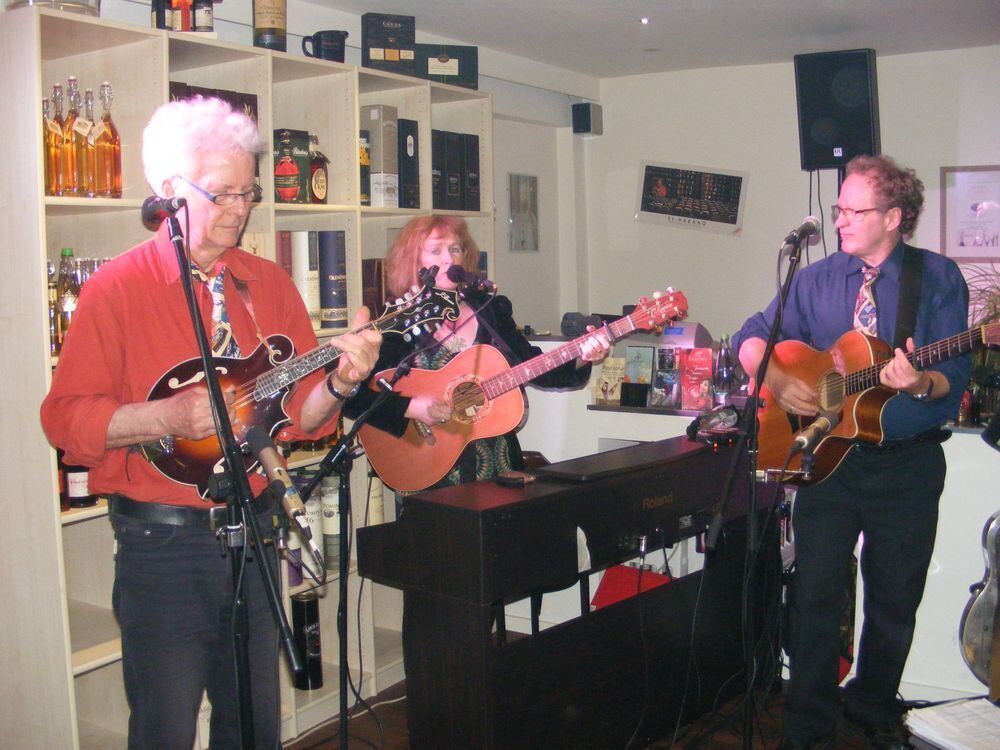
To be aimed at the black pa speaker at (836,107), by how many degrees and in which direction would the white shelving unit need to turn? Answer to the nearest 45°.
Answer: approximately 90° to its left

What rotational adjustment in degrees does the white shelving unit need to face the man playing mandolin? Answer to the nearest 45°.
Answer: approximately 45° to its right

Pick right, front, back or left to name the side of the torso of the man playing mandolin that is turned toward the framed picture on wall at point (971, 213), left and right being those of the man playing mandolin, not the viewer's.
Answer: left

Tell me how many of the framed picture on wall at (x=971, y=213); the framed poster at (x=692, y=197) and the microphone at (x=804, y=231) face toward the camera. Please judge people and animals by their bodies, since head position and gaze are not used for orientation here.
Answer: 2

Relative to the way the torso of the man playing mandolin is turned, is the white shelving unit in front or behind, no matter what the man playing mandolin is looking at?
behind

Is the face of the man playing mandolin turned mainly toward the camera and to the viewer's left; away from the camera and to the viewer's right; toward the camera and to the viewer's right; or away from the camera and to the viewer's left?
toward the camera and to the viewer's right

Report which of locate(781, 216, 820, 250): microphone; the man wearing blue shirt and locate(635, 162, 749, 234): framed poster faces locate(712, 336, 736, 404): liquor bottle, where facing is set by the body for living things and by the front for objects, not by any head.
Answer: the framed poster

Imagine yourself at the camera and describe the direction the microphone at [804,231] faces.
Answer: facing to the right of the viewer

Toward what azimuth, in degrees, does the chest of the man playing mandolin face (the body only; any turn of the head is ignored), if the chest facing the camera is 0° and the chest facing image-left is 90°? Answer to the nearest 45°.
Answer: approximately 315°

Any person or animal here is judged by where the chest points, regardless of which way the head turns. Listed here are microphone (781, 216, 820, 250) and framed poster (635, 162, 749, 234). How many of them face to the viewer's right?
1
